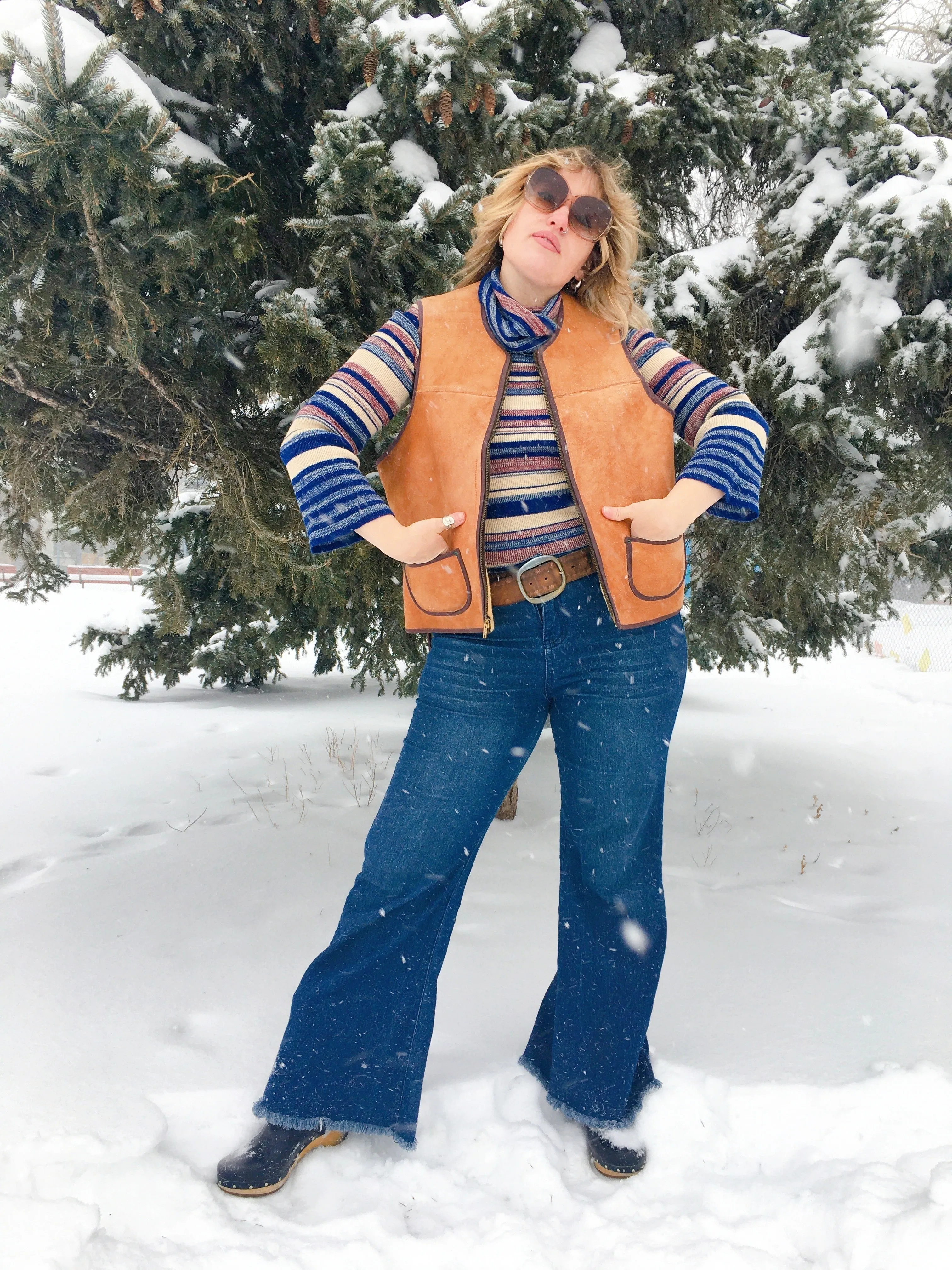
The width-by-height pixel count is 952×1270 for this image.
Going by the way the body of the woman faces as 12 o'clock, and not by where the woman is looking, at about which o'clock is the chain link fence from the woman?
The chain link fence is roughly at 7 o'clock from the woman.

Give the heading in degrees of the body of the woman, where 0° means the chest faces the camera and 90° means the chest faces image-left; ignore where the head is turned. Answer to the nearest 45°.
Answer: approximately 0°

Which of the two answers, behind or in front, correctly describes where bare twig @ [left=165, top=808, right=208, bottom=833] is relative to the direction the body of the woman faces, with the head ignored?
behind

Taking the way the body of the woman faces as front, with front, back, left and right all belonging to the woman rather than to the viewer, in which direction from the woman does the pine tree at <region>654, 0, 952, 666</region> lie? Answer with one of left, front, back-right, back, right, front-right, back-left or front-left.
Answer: back-left
